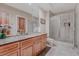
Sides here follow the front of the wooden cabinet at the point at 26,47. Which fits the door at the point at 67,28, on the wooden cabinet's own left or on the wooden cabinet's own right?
on the wooden cabinet's own left

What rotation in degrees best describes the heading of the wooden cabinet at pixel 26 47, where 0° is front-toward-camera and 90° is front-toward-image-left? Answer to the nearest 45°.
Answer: approximately 315°
